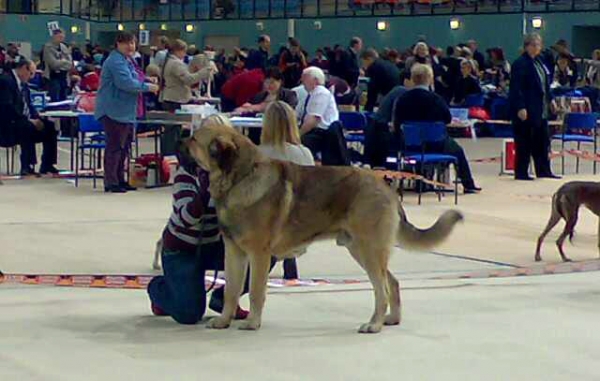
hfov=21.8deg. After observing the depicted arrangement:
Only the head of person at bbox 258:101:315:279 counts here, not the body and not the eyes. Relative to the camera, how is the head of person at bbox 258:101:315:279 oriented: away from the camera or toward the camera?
away from the camera

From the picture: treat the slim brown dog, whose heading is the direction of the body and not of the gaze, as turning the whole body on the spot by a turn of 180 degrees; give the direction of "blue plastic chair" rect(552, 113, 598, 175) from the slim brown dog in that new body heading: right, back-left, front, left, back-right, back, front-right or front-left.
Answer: right

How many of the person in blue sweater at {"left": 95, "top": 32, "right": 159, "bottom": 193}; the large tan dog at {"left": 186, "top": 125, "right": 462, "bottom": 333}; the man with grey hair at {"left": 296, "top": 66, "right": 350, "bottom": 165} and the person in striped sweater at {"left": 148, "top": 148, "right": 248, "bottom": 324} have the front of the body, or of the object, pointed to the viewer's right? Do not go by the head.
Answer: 2

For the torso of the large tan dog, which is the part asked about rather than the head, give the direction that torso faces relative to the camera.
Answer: to the viewer's left

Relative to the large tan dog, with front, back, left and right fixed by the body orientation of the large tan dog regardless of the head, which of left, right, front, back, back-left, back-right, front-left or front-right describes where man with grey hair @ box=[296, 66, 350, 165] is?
right

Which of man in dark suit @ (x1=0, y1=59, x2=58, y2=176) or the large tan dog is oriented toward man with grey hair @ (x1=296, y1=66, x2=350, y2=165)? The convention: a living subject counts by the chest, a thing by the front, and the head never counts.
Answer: the man in dark suit

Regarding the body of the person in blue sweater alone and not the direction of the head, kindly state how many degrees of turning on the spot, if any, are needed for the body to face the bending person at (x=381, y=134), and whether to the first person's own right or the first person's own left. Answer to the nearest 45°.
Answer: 0° — they already face them

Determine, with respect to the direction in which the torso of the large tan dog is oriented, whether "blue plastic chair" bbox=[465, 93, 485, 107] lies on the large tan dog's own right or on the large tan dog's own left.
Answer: on the large tan dog's own right

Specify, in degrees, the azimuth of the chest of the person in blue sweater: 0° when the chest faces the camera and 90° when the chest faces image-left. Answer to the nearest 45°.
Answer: approximately 270°

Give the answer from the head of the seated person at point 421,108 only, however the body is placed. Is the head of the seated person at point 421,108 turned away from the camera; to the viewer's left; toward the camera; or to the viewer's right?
away from the camera

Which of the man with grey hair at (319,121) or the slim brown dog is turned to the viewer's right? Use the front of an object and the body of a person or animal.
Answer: the slim brown dog

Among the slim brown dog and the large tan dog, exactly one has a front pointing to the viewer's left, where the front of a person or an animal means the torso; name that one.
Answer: the large tan dog

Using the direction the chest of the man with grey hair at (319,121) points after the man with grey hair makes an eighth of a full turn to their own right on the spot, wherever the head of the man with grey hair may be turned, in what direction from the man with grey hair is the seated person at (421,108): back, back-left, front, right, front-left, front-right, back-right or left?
back-right

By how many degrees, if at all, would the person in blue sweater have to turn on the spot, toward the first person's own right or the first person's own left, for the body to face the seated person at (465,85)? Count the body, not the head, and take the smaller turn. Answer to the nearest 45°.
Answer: approximately 45° to the first person's own left

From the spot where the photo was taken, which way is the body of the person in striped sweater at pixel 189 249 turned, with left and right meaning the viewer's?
facing to the right of the viewer

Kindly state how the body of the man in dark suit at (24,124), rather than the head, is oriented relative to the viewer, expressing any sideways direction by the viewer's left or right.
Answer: facing the viewer and to the right of the viewer

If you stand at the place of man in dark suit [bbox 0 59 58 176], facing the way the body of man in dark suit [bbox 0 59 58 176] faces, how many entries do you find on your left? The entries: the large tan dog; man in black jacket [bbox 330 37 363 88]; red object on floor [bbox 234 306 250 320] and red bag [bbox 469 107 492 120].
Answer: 2
